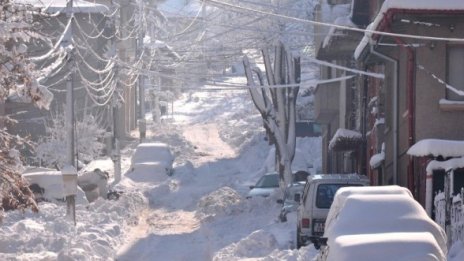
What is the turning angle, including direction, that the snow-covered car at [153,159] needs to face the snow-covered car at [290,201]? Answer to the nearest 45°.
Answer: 0° — it already faces it

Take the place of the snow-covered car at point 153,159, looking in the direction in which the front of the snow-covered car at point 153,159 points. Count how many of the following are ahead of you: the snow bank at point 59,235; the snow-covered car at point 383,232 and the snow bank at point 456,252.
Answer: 3

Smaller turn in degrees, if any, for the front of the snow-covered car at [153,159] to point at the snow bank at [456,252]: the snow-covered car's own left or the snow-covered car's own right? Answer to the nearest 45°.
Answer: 0° — it already faces it

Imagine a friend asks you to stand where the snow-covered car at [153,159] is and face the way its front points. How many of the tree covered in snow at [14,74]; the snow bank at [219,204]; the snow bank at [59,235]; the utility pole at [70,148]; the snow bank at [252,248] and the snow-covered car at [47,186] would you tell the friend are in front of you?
6

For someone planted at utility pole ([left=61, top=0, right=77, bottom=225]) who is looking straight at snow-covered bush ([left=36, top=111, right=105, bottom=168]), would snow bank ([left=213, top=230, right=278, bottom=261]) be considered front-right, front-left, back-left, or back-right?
back-right

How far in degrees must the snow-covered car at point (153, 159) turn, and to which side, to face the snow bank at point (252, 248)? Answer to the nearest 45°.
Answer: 0° — it already faces it

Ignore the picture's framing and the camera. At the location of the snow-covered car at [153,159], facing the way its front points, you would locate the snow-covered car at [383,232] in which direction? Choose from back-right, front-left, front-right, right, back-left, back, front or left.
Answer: front

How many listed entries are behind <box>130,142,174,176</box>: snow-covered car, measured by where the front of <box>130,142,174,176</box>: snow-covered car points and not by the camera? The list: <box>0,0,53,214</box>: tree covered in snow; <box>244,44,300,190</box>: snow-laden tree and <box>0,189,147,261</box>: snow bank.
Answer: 0

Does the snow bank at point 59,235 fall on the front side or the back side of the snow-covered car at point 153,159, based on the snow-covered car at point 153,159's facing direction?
on the front side

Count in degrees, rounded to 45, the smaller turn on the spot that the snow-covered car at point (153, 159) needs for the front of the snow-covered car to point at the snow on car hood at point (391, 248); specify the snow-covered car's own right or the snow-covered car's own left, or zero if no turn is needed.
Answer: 0° — it already faces it

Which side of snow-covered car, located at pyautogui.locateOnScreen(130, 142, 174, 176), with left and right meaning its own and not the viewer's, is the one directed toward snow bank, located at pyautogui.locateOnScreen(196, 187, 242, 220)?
front

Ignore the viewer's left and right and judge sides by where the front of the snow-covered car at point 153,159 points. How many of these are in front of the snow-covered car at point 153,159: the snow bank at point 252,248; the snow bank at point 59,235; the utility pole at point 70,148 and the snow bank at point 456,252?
4

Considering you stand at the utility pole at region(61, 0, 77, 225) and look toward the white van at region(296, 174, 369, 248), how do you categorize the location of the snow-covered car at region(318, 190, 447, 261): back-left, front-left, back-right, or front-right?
front-right

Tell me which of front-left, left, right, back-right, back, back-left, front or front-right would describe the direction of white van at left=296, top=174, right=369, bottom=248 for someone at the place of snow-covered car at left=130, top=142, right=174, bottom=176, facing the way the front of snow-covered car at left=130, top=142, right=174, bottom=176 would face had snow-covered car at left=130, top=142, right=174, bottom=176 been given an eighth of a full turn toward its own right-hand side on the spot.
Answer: front-left

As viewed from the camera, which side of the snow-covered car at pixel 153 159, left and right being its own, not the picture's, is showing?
front

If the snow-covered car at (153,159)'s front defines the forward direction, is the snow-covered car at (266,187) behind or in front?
in front

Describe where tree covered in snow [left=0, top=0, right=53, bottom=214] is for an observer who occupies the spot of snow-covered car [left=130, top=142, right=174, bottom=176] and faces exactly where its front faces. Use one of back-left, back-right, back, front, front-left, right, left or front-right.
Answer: front
